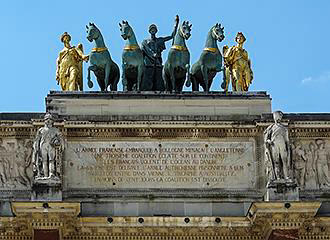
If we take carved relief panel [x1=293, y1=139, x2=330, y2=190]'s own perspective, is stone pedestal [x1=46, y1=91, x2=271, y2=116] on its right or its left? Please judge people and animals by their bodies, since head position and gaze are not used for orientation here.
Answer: on its right

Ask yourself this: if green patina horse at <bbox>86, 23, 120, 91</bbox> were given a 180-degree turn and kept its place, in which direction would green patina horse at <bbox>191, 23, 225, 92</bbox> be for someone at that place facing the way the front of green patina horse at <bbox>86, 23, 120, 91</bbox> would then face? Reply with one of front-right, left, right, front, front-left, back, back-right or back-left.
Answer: front-right

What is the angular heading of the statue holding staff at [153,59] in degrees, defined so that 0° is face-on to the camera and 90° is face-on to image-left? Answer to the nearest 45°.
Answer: approximately 0°

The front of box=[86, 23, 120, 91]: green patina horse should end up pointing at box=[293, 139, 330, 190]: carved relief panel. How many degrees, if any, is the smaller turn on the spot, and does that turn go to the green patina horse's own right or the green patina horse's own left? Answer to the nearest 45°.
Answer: approximately 135° to the green patina horse's own left
